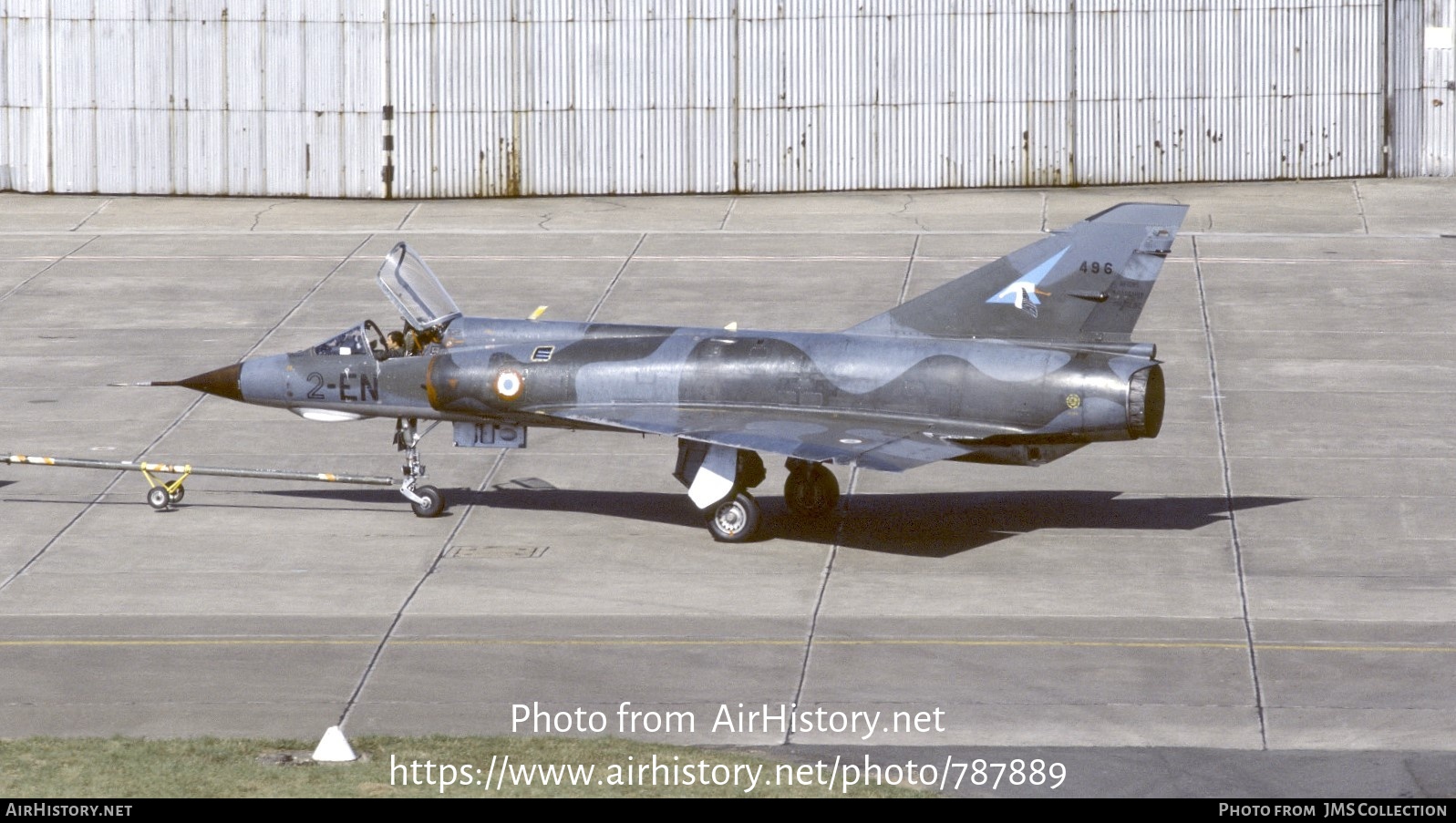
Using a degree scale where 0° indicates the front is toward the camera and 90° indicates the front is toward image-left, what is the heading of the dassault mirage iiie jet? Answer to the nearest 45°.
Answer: approximately 90°
